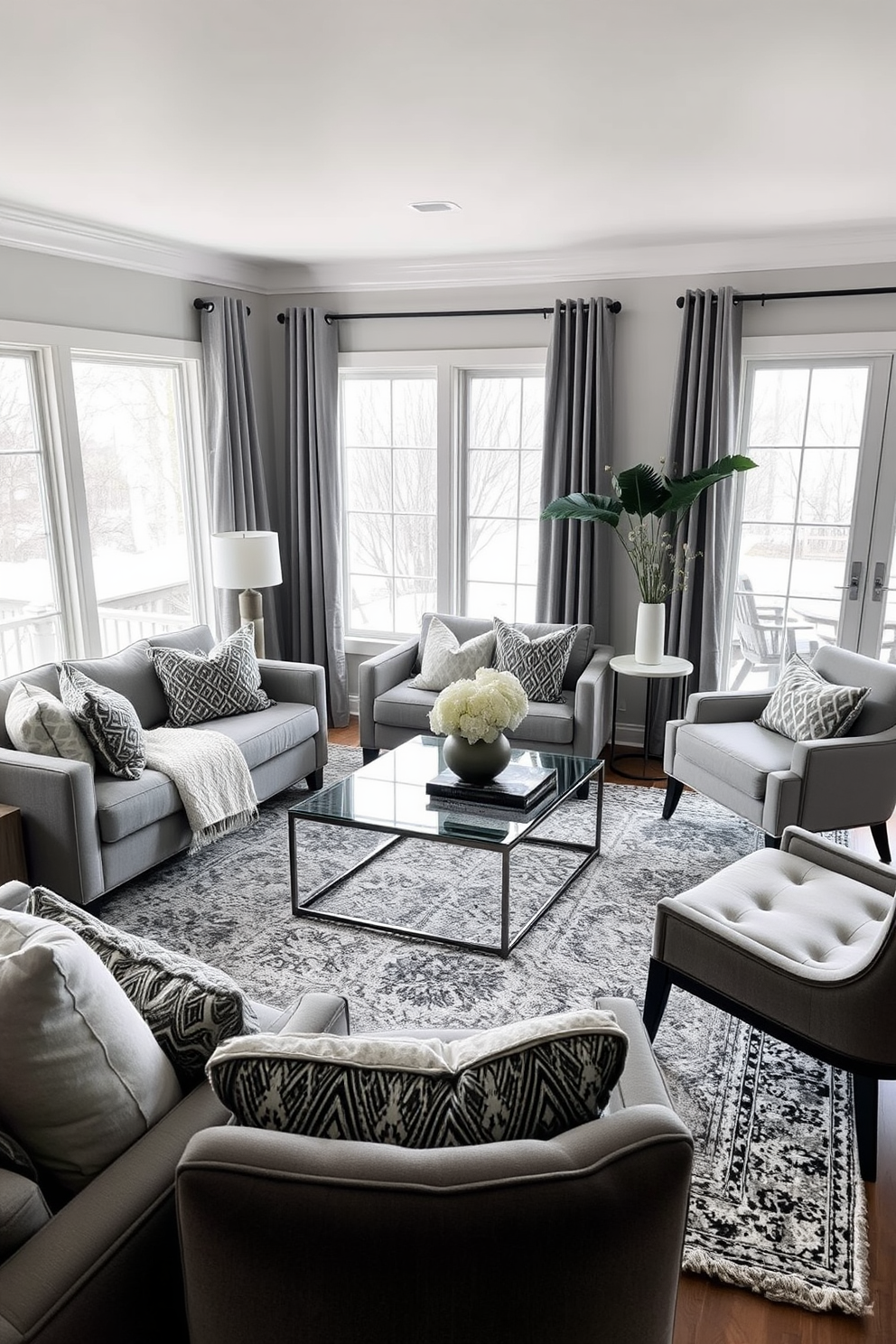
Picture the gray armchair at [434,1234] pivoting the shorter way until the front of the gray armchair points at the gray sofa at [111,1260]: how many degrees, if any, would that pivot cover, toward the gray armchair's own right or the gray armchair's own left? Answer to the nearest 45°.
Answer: approximately 90° to the gray armchair's own left

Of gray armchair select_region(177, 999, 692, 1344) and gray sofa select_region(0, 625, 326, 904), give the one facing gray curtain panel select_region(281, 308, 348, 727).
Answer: the gray armchair

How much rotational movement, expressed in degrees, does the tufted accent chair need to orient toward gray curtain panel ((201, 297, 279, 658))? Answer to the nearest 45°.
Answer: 0° — it already faces it

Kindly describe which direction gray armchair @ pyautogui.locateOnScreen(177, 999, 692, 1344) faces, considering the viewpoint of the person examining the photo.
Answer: facing away from the viewer

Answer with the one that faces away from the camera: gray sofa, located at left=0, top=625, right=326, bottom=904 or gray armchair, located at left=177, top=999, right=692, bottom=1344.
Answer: the gray armchair

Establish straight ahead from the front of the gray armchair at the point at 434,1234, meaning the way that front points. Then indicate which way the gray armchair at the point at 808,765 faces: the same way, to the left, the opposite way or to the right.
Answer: to the left

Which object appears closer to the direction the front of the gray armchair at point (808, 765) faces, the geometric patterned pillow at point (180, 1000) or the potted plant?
the geometric patterned pillow

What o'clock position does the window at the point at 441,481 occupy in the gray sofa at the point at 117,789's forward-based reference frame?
The window is roughly at 9 o'clock from the gray sofa.

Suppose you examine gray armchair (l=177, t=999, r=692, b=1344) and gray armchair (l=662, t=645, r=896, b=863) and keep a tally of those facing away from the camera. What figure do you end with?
1

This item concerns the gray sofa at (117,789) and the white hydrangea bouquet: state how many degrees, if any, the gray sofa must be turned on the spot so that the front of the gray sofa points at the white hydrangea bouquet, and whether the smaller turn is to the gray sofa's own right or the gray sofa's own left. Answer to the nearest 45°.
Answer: approximately 45° to the gray sofa's own left

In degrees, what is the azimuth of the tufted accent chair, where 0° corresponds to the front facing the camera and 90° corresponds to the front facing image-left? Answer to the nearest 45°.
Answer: approximately 135°

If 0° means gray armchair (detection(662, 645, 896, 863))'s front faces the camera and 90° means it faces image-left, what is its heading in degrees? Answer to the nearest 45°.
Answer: approximately 45°

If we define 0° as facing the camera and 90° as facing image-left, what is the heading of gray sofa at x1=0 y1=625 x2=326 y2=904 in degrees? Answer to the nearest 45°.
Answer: approximately 315°

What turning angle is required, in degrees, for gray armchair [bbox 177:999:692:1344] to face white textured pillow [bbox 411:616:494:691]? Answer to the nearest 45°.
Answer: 0° — it already faces it

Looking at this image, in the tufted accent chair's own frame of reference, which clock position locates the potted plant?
The potted plant is roughly at 1 o'clock from the tufted accent chair.

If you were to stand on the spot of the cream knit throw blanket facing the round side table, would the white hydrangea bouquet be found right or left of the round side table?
right
